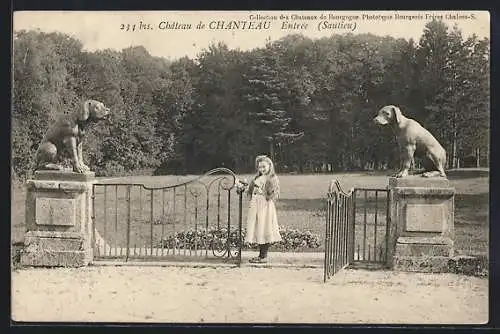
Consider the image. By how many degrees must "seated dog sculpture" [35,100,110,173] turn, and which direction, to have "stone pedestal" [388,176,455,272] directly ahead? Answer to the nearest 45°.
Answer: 0° — it already faces it

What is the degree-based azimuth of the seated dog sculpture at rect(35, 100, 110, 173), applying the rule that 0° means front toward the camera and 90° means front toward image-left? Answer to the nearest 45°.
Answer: approximately 270°

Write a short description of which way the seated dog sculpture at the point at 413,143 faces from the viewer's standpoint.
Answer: facing to the left of the viewer

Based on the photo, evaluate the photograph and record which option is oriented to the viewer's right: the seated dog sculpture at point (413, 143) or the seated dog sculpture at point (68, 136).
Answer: the seated dog sculpture at point (68, 136)

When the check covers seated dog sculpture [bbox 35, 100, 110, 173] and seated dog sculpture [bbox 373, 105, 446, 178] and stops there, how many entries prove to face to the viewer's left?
1
